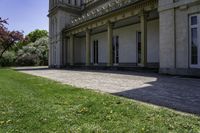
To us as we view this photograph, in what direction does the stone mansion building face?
facing the viewer and to the left of the viewer
